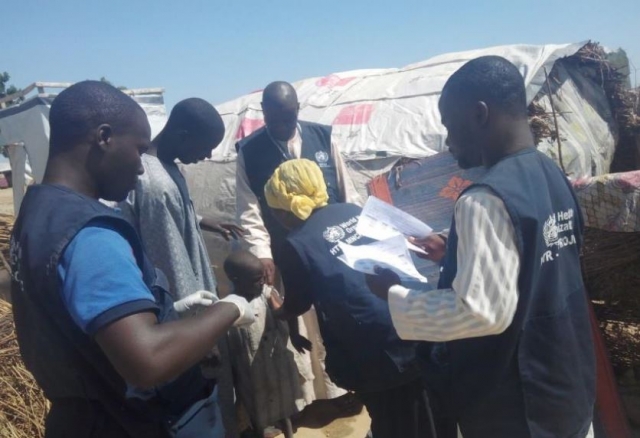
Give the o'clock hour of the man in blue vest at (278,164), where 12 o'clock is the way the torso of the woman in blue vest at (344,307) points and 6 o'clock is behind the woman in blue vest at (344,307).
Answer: the man in blue vest at (278,164) is roughly at 1 o'clock from the woman in blue vest at (344,307).

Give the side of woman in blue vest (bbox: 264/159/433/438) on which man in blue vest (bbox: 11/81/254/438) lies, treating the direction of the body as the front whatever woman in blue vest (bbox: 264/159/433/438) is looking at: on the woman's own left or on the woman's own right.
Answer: on the woman's own left

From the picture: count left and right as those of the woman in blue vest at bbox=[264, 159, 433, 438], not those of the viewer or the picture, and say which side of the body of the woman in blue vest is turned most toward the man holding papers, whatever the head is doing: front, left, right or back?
back

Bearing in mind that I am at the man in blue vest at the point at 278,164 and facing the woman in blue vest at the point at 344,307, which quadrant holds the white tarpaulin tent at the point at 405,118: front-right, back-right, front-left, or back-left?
back-left

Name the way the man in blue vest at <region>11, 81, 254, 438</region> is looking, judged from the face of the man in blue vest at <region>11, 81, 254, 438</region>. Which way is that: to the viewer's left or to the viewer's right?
to the viewer's right

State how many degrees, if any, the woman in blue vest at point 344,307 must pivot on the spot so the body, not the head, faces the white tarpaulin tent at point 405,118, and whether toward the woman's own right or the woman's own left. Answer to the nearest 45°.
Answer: approximately 45° to the woman's own right

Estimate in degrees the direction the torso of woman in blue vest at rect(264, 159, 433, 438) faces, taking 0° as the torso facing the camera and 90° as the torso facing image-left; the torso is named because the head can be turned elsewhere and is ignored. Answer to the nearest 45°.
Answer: approximately 135°

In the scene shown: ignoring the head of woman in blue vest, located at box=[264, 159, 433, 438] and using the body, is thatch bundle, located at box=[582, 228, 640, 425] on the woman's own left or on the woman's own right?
on the woman's own right

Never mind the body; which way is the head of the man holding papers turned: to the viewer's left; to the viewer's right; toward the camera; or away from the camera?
to the viewer's left

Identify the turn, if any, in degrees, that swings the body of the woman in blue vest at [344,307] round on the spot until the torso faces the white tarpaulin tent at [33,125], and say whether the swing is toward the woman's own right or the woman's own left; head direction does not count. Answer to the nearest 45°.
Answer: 0° — they already face it

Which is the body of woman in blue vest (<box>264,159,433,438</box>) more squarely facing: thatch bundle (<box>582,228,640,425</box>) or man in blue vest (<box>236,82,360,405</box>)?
the man in blue vest
